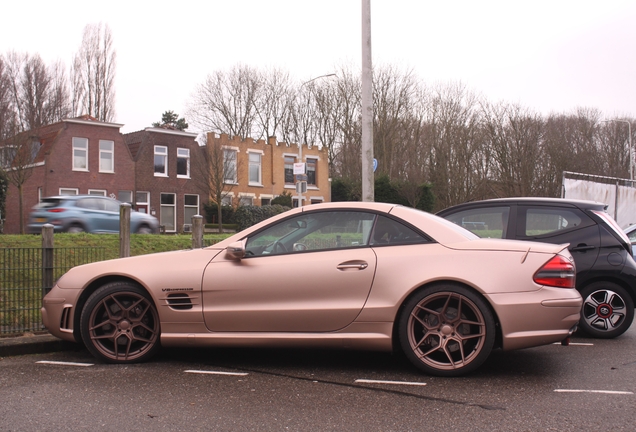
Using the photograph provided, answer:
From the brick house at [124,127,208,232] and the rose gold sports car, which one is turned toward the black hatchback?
the brick house

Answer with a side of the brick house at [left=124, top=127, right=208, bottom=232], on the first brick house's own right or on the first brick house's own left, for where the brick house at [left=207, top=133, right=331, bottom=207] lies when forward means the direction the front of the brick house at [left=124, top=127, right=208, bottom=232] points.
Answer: on the first brick house's own left

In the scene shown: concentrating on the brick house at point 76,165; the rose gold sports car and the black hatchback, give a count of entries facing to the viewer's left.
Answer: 2

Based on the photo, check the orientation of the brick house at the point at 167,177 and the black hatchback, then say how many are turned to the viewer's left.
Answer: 1

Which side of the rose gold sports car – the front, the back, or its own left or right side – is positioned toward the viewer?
left

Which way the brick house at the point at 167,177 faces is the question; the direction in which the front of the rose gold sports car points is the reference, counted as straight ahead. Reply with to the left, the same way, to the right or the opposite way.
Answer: to the left

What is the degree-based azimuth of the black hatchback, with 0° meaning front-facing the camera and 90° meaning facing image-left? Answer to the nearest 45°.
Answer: approximately 90°
